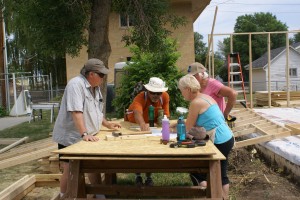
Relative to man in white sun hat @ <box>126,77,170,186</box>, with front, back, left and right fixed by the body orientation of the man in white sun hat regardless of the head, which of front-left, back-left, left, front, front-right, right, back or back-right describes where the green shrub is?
back

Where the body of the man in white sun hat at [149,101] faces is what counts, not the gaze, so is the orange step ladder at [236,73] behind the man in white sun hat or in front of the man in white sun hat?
behind

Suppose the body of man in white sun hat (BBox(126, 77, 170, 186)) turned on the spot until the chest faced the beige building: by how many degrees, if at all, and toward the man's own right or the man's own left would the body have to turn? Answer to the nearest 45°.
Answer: approximately 180°

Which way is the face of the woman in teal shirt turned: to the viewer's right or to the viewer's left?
to the viewer's left

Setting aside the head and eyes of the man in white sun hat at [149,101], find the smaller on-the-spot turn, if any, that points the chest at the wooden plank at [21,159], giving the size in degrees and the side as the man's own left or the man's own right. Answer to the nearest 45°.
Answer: approximately 90° to the man's own right

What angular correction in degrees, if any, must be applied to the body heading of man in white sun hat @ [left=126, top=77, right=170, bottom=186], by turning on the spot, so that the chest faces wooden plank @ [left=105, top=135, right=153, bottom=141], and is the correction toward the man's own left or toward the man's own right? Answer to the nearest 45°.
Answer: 0° — they already face it

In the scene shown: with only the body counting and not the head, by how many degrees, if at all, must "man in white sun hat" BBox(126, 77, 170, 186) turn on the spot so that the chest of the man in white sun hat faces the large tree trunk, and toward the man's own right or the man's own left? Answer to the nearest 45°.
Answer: approximately 180°

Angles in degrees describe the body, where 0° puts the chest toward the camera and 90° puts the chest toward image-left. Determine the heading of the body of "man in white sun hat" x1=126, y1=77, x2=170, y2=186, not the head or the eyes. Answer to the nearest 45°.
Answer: approximately 0°
